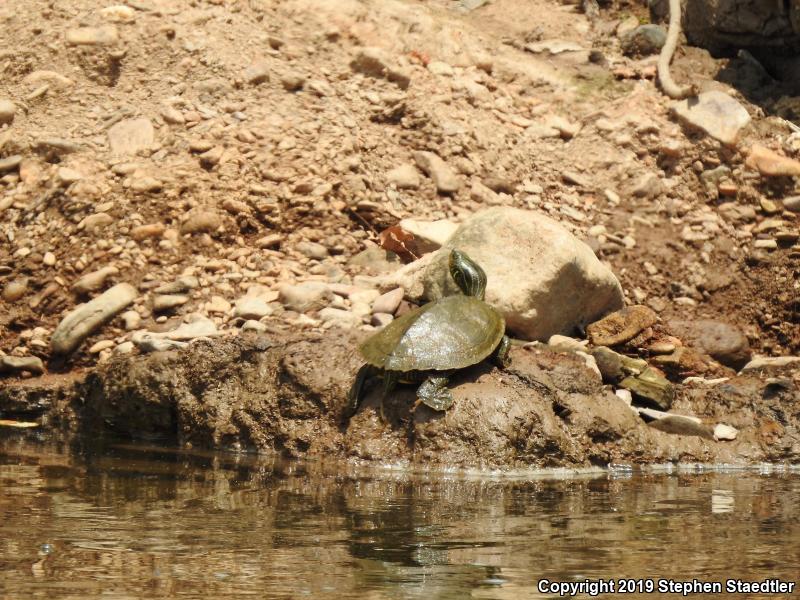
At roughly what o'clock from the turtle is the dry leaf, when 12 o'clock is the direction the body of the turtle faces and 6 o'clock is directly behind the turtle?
The dry leaf is roughly at 10 o'clock from the turtle.

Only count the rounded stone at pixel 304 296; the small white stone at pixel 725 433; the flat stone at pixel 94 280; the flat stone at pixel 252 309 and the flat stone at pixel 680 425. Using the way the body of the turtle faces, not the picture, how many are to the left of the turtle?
3

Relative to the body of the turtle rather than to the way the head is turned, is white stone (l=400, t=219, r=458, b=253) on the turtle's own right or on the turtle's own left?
on the turtle's own left

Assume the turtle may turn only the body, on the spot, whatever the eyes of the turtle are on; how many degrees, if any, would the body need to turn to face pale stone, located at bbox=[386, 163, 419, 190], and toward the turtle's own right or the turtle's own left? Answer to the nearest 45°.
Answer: approximately 45° to the turtle's own left

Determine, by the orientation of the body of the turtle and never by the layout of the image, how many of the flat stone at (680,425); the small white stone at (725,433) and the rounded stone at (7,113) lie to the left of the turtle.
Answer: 1

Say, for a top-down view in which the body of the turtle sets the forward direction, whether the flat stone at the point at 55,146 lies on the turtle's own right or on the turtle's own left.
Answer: on the turtle's own left

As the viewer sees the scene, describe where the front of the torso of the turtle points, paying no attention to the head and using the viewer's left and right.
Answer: facing away from the viewer and to the right of the viewer

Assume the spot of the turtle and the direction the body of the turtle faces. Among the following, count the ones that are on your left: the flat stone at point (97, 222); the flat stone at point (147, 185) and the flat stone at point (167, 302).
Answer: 3

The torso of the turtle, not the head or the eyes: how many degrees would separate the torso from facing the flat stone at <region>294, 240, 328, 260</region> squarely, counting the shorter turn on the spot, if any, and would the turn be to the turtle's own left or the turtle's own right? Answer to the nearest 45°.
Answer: approximately 90° to the turtle's own left

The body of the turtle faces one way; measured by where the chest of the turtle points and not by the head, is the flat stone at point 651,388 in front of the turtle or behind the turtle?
in front

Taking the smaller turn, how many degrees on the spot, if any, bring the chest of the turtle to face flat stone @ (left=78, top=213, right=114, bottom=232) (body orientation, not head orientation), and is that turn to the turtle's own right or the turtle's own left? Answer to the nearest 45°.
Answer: approximately 90° to the turtle's own left

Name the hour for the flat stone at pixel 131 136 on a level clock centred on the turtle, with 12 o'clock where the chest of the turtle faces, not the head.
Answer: The flat stone is roughly at 9 o'clock from the turtle.

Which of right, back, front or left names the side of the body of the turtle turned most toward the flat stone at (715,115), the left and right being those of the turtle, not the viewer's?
front

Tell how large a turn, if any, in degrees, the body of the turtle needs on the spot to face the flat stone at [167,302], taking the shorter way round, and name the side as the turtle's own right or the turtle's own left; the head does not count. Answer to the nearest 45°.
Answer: approximately 90° to the turtle's own left

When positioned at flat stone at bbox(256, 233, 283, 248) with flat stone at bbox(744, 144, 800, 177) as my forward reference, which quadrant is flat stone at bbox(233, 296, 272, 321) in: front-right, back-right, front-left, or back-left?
back-right

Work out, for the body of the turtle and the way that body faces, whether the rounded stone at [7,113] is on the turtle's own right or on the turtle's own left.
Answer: on the turtle's own left
